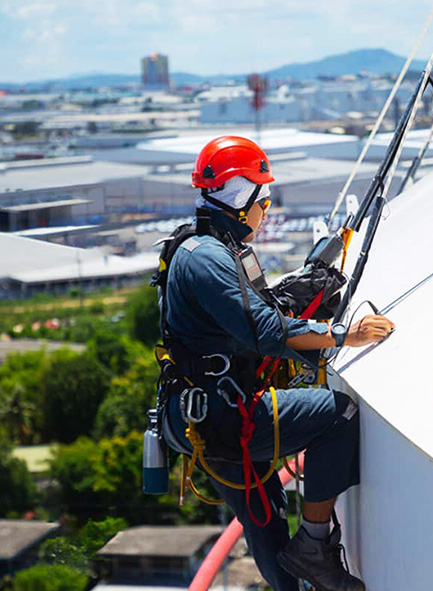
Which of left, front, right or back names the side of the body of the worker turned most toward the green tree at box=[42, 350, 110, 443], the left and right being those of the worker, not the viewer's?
left

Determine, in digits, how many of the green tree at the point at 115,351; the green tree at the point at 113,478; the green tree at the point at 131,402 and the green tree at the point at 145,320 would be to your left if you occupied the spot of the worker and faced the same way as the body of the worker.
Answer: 4

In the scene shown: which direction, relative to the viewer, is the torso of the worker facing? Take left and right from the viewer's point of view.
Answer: facing to the right of the viewer

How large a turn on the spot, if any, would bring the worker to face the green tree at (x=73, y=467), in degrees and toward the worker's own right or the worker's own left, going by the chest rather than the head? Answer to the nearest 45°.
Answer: approximately 90° to the worker's own left

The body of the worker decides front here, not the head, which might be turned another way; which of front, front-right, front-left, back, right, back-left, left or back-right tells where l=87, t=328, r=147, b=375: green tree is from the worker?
left

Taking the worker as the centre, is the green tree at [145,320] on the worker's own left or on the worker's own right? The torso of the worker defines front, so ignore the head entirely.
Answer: on the worker's own left

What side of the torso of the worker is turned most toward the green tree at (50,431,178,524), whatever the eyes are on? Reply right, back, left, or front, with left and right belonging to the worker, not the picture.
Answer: left

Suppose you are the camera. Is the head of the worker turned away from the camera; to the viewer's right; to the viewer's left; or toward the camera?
to the viewer's right

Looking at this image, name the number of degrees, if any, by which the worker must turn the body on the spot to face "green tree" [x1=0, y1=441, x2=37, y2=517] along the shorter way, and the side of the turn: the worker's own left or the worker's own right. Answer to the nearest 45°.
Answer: approximately 90° to the worker's own left

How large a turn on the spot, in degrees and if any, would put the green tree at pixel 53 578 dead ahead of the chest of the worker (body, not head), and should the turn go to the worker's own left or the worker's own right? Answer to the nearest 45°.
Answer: approximately 135° to the worker's own left
